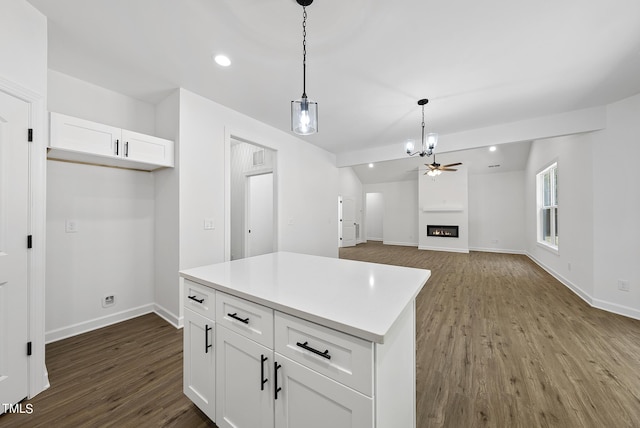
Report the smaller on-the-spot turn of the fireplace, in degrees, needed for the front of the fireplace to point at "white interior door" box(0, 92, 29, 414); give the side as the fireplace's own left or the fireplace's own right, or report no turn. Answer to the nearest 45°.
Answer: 0° — it already faces it

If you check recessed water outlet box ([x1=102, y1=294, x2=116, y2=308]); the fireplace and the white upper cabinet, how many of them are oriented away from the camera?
0

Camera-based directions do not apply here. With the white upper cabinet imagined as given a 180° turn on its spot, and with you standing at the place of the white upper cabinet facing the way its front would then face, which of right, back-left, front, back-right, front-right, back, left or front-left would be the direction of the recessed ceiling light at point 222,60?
back

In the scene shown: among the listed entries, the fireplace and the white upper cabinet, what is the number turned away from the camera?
0

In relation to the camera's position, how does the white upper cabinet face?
facing the viewer and to the right of the viewer

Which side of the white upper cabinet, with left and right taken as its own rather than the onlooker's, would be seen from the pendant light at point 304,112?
front

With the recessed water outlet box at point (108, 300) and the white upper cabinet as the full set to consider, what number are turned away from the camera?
0

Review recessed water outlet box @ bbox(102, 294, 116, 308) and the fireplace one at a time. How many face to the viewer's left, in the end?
0

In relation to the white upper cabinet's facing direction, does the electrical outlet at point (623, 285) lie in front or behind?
in front

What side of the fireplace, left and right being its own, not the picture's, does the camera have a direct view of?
front

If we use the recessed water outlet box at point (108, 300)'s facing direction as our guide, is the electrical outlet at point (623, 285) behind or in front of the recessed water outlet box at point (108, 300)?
in front

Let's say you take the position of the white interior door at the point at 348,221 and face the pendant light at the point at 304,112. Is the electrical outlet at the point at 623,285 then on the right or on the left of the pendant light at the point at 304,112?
left

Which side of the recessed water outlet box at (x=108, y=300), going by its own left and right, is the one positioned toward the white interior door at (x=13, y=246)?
right

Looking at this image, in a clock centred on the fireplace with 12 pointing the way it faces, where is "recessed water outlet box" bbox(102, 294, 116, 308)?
The recessed water outlet box is roughly at 1 o'clock from the fireplace.
